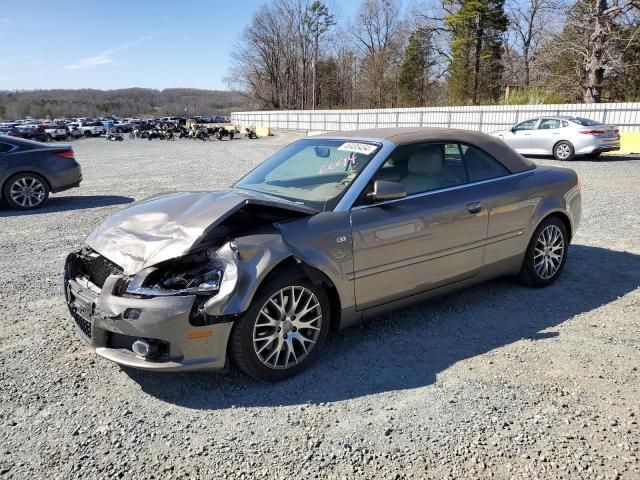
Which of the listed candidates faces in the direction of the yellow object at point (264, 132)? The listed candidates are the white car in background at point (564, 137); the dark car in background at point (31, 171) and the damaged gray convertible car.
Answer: the white car in background

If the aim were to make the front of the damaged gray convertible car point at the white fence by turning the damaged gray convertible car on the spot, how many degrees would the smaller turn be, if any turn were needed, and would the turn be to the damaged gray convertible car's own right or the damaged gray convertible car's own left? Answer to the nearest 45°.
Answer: approximately 135° to the damaged gray convertible car's own right

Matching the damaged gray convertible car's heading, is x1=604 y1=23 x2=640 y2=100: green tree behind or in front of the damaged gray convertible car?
behind

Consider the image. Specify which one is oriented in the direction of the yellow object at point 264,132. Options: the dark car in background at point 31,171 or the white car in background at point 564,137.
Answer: the white car in background

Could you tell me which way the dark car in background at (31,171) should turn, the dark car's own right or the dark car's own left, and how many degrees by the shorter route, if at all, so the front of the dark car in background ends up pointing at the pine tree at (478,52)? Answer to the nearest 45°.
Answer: approximately 135° to the dark car's own right

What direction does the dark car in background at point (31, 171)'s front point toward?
to the viewer's left

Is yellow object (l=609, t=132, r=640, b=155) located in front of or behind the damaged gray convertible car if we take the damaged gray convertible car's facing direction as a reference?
behind

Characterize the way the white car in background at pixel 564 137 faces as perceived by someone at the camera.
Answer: facing away from the viewer and to the left of the viewer

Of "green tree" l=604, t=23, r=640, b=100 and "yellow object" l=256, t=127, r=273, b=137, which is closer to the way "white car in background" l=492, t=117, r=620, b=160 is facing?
the yellow object

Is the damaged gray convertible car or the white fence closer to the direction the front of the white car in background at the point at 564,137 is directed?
the white fence

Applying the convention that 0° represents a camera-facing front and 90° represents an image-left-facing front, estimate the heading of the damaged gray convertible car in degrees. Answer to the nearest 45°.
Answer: approximately 45°

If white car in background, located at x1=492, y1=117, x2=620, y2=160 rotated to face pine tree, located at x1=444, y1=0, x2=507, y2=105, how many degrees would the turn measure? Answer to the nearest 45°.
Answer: approximately 45° to its right
